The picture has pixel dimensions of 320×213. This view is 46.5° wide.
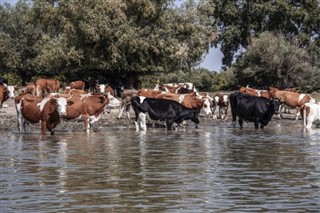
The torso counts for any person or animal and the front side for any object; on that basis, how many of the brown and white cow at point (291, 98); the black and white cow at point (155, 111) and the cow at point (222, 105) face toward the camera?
1

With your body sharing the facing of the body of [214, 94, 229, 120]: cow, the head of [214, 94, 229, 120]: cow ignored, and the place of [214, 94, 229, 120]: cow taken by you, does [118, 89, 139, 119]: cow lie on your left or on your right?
on your right

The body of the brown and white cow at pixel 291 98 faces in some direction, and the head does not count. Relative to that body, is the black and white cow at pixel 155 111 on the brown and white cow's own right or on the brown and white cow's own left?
on the brown and white cow's own right

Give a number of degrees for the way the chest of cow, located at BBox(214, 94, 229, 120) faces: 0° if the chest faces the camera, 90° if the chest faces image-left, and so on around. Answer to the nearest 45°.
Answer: approximately 0°

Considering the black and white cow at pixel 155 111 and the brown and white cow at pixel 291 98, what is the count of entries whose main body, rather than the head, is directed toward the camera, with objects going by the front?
0

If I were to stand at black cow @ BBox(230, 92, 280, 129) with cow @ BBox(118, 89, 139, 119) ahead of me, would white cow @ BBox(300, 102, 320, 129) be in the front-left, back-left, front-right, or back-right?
back-right

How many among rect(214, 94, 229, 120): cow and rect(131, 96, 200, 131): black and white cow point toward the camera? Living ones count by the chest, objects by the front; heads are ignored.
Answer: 1

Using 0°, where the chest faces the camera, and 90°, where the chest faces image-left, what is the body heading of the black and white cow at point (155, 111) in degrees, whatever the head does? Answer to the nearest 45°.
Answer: approximately 270°

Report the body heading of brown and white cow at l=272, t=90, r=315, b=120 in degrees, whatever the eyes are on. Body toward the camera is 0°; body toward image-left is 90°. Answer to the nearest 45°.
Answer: approximately 270°
